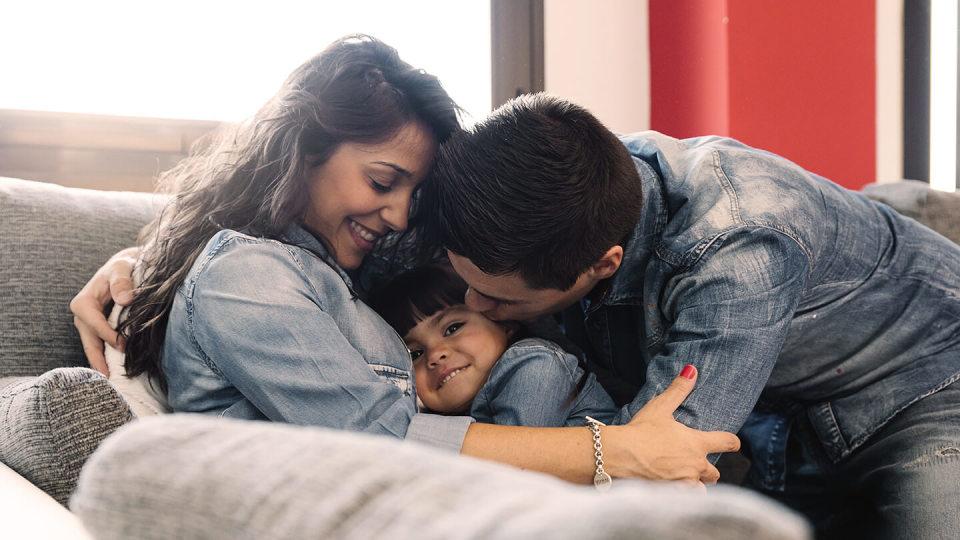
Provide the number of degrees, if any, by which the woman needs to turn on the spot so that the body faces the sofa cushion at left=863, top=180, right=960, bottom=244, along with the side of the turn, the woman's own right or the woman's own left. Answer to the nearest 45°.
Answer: approximately 45° to the woman's own left

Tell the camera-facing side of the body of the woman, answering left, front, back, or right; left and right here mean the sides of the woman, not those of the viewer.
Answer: right
